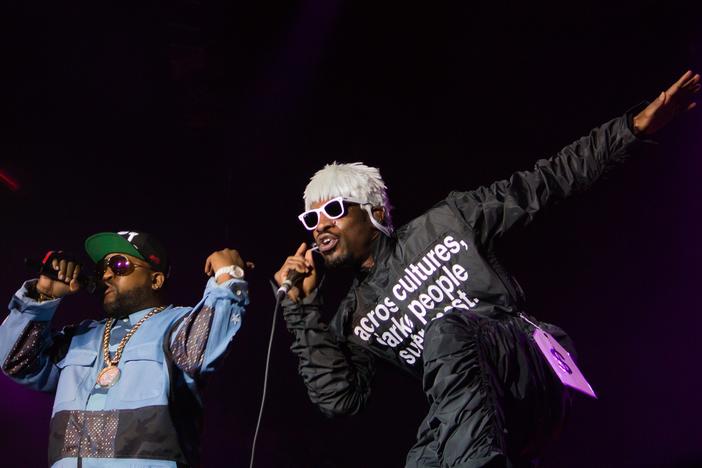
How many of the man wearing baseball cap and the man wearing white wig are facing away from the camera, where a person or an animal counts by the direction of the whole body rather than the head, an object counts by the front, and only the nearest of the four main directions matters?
0

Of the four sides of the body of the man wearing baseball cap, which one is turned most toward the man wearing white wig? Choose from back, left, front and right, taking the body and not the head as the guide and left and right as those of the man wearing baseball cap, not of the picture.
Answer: left

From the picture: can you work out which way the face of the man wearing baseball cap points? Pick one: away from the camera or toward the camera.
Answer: toward the camera

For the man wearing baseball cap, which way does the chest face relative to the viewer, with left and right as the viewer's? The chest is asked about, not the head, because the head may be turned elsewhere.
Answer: facing the viewer and to the left of the viewer

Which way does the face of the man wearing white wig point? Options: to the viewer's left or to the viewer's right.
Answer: to the viewer's left
